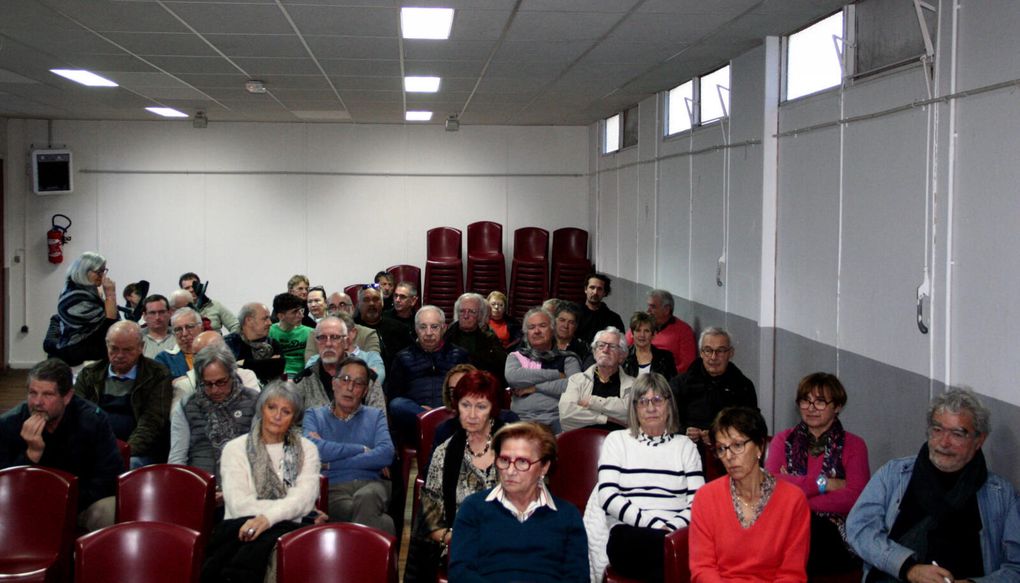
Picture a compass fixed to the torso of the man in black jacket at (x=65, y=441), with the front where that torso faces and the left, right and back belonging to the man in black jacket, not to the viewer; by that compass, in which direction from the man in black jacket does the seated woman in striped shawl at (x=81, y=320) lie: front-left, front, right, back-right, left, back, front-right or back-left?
back-right

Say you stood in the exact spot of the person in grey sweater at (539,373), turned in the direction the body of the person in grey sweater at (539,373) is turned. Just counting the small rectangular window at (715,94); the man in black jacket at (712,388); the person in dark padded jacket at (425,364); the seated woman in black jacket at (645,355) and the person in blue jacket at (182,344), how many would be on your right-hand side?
2

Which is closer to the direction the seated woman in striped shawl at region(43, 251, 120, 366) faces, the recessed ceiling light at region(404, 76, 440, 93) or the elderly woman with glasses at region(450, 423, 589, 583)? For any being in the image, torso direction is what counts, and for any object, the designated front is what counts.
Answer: the recessed ceiling light

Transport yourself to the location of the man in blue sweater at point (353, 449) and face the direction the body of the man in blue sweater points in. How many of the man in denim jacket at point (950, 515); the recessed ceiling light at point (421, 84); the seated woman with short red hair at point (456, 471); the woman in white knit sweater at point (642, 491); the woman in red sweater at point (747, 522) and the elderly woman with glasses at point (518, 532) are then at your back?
1

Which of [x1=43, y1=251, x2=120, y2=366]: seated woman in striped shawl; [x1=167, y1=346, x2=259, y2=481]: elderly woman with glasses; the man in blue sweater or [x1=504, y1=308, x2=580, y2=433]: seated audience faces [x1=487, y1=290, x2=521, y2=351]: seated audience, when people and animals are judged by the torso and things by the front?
[x1=43, y1=251, x2=120, y2=366]: seated woman in striped shawl

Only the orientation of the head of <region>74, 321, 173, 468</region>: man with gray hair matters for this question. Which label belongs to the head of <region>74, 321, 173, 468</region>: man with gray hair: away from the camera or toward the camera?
toward the camera

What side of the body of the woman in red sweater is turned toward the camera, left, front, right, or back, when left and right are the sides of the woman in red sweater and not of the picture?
front

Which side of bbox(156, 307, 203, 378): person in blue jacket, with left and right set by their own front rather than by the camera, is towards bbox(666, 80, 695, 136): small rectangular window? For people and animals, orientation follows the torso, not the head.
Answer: left

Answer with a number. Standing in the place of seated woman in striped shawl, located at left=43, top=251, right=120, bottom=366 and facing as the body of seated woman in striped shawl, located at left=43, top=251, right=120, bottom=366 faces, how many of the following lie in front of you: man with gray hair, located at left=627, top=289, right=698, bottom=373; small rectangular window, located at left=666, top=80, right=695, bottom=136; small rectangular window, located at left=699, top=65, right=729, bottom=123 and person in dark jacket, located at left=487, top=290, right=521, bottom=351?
4

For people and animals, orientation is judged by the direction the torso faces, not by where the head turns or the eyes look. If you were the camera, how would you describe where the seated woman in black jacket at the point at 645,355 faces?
facing the viewer

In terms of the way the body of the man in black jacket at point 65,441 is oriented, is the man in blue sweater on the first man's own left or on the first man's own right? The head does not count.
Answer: on the first man's own left

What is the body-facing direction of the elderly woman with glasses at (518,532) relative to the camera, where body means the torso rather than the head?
toward the camera

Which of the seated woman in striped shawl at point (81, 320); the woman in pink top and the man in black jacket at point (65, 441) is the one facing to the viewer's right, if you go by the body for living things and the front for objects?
the seated woman in striped shawl

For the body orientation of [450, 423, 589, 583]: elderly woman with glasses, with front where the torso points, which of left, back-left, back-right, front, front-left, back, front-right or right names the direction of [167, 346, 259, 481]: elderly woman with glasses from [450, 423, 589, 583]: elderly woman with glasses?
back-right

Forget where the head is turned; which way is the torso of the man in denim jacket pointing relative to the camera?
toward the camera

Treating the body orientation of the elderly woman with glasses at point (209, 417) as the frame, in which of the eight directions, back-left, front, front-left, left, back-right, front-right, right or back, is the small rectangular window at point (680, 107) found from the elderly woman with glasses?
back-left

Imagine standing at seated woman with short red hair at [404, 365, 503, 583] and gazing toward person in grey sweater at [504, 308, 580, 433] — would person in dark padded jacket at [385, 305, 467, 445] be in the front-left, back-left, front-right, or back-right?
front-left

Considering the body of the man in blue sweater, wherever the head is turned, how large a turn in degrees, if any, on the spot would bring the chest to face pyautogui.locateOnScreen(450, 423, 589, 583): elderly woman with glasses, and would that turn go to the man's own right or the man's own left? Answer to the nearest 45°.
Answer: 0° — they already face them

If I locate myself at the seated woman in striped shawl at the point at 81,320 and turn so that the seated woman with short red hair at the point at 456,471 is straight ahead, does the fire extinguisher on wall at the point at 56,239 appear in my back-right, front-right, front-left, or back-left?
back-left

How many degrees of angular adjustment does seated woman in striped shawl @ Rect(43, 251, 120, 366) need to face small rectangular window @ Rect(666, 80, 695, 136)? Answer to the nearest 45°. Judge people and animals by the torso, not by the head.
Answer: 0° — they already face it
